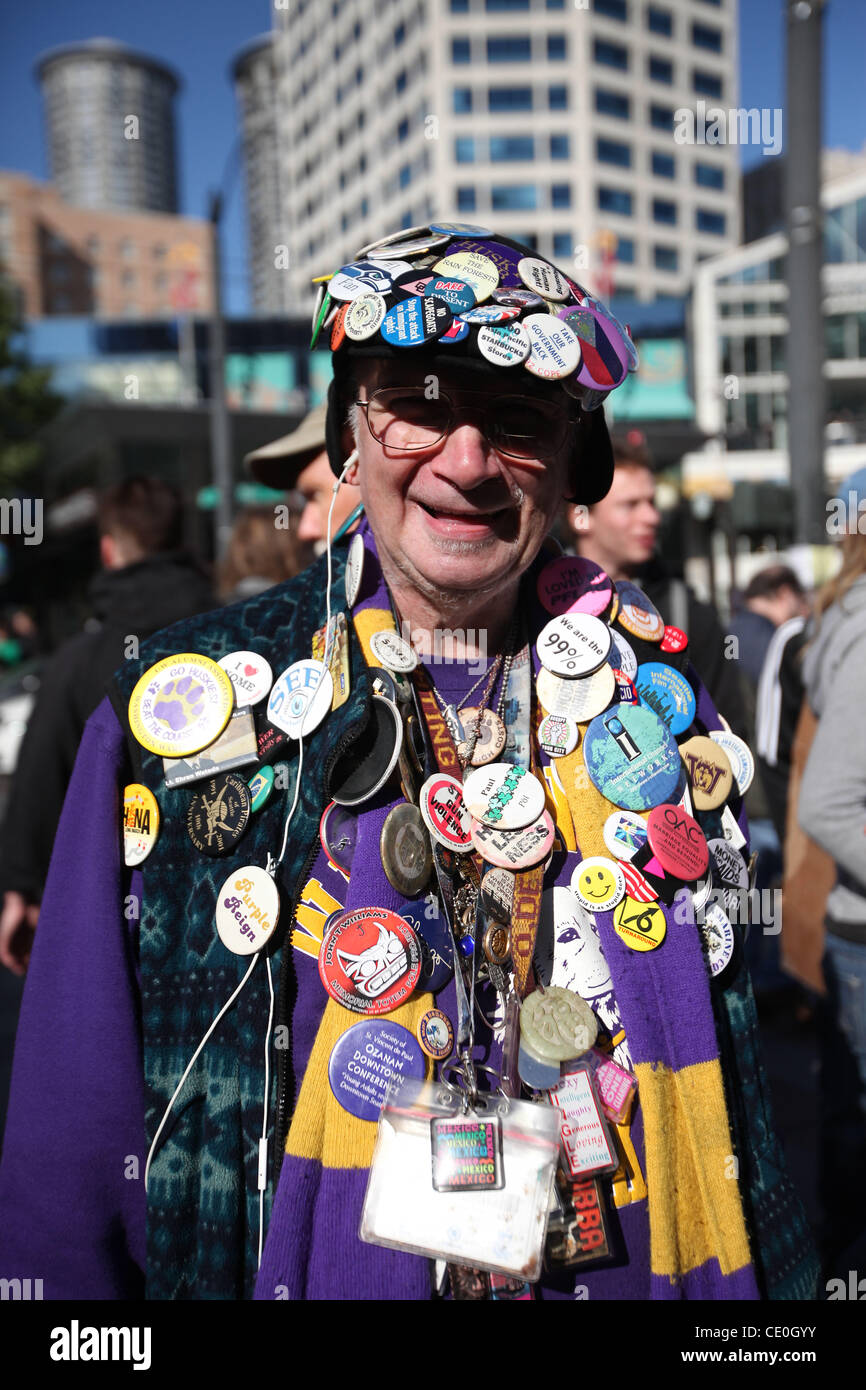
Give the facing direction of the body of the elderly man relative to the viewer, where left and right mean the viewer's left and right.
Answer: facing the viewer

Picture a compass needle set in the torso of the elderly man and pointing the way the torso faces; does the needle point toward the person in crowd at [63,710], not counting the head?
no

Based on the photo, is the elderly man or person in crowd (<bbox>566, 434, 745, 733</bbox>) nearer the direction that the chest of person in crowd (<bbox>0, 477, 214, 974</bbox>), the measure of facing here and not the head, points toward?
the person in crowd

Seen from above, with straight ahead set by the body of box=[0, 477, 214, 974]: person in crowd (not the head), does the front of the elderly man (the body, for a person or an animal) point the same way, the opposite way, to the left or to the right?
the opposite way

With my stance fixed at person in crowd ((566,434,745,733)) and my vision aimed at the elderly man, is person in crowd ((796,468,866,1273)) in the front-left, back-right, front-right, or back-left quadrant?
front-left

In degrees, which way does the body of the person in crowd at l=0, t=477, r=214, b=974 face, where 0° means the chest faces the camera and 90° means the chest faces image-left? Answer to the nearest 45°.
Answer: approximately 180°

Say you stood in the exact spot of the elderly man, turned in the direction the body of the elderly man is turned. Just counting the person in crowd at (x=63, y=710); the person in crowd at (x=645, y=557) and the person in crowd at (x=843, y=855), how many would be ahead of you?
0

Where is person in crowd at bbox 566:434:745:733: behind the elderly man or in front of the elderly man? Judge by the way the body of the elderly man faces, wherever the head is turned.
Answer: behind

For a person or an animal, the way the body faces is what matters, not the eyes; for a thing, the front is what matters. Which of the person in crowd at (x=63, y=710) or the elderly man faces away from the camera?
the person in crowd

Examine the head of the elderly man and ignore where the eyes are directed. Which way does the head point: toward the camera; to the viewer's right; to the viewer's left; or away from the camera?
toward the camera

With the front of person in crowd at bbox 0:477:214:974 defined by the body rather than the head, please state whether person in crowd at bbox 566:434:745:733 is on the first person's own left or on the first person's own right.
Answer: on the first person's own right

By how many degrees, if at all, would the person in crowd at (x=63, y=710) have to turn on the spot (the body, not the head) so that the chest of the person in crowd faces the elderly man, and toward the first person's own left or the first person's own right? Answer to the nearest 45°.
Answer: approximately 180°

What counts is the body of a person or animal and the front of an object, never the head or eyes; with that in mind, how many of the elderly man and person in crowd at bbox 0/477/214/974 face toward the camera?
1
